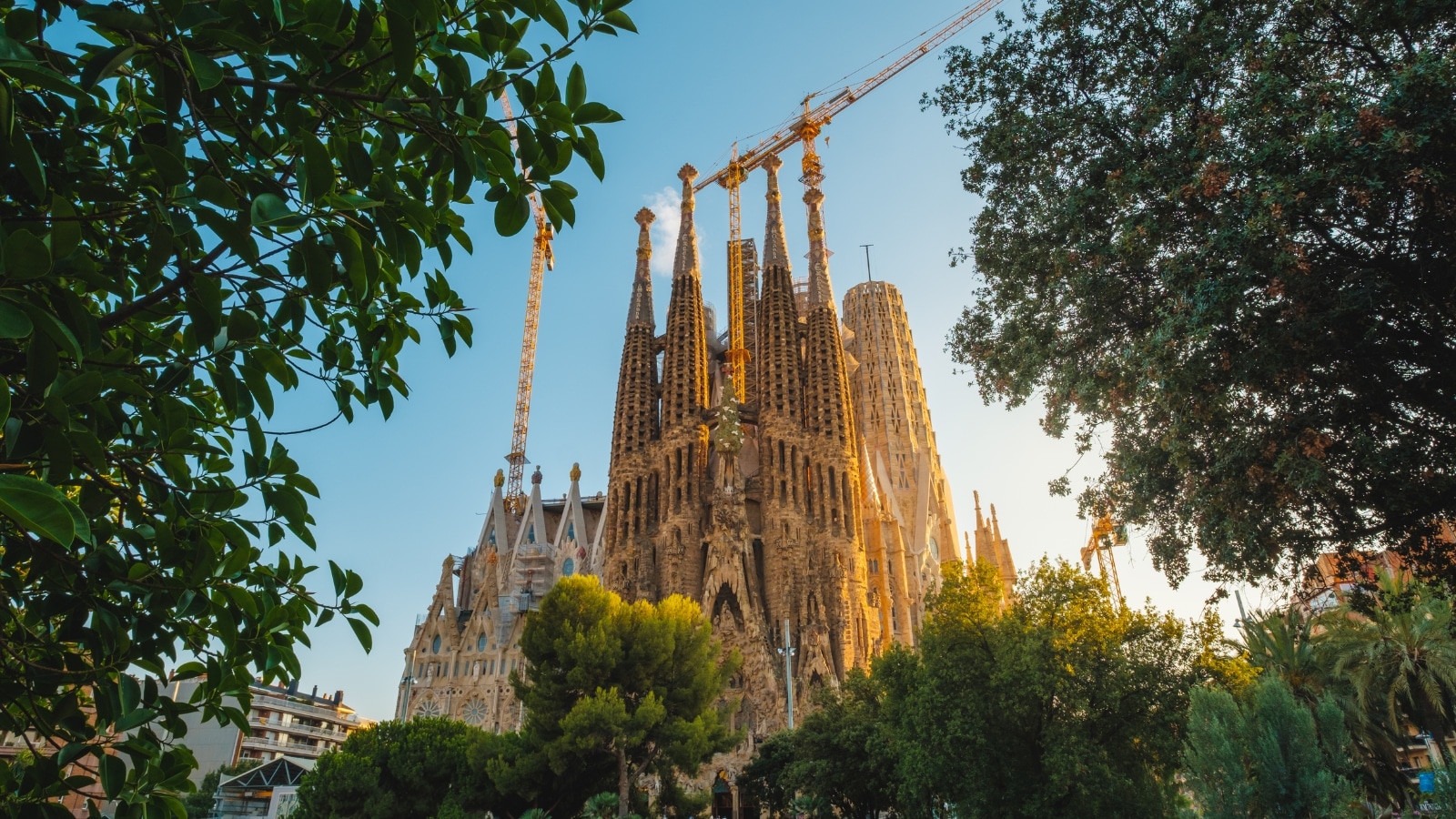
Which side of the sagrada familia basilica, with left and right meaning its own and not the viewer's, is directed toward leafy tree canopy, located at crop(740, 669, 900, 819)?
front

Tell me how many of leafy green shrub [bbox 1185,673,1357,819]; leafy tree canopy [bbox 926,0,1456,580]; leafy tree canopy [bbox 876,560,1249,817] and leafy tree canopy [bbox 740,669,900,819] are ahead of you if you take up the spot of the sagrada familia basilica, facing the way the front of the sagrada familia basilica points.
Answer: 4

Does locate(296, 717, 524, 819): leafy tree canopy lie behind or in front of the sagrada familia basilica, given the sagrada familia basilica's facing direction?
in front

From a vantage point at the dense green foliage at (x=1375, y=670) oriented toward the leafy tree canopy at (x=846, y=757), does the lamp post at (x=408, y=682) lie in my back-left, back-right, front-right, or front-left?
front-right

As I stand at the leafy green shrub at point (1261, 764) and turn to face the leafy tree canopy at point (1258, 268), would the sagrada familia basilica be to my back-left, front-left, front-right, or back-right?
back-right

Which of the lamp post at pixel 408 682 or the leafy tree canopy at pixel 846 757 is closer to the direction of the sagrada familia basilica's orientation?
the leafy tree canopy

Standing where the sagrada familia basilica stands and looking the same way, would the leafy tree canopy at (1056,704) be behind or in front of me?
in front

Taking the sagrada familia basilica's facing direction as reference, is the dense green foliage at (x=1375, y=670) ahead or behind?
ahead

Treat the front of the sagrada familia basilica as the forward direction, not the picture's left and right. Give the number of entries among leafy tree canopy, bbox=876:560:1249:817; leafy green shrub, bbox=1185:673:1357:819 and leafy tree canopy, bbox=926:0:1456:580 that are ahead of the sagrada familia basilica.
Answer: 3

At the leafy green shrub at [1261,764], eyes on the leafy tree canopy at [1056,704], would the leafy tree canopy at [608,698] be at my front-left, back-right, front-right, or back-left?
front-left

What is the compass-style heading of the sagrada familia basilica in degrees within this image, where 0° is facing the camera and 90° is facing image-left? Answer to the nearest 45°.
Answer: approximately 0°

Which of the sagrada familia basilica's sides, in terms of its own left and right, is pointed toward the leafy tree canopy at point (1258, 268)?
front
